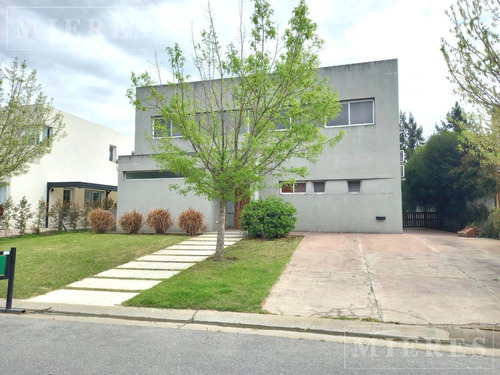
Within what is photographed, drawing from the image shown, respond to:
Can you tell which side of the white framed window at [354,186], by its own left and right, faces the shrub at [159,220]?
right

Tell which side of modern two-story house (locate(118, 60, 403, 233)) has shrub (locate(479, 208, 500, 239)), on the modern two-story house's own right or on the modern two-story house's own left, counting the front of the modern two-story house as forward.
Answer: on the modern two-story house's own left

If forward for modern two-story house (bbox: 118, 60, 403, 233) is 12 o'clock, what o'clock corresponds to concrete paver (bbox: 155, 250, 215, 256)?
The concrete paver is roughly at 2 o'clock from the modern two-story house.

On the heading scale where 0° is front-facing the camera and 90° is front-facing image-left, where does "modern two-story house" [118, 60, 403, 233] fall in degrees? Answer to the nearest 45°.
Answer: approximately 0°

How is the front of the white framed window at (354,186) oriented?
toward the camera

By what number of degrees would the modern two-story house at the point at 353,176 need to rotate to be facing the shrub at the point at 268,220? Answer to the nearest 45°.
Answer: approximately 45° to its right

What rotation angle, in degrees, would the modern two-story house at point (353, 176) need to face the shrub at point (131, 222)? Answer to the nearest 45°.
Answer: approximately 90° to its right

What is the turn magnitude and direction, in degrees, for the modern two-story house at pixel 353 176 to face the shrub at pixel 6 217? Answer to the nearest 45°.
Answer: approximately 90° to its right

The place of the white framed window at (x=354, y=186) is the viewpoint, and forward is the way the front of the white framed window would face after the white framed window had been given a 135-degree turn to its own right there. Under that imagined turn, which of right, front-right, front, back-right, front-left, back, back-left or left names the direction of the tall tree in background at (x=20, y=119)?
left

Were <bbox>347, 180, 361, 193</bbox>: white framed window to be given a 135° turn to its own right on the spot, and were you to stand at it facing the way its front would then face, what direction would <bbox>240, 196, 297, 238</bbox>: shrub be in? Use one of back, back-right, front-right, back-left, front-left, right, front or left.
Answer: left

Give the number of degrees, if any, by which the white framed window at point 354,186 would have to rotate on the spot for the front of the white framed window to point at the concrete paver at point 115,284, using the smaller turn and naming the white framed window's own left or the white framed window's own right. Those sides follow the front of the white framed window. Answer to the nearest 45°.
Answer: approximately 45° to the white framed window's own right

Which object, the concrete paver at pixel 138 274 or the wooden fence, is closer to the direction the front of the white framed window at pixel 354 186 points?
the concrete paver

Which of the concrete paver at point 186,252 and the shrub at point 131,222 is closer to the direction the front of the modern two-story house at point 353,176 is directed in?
the concrete paver

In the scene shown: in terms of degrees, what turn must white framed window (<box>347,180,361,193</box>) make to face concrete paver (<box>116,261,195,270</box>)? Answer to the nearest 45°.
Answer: approximately 45° to its right

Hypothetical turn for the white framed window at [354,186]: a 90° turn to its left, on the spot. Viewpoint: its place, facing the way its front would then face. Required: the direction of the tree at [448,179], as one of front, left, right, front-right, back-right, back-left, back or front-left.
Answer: front-left

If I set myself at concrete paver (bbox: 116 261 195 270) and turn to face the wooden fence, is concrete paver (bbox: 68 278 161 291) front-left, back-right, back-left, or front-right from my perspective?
back-right

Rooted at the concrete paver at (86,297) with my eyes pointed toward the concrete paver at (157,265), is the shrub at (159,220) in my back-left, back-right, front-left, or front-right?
front-left

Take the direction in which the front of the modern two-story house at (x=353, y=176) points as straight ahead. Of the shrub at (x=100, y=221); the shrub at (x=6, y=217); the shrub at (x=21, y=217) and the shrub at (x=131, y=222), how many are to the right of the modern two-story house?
4

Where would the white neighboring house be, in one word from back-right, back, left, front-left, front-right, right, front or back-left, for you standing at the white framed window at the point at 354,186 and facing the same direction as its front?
right
